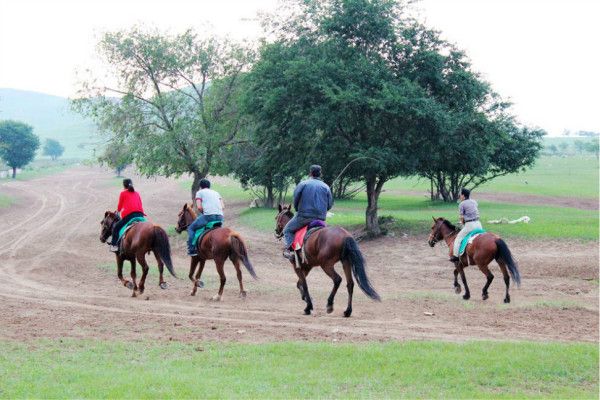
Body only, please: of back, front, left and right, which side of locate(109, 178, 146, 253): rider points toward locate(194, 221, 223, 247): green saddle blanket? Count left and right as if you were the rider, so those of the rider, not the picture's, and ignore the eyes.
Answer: back

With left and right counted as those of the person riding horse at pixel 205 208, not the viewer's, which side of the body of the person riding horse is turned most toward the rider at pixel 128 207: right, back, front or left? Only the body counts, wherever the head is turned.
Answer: front

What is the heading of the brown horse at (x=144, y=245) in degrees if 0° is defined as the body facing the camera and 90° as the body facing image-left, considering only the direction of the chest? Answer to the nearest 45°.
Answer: approximately 135°

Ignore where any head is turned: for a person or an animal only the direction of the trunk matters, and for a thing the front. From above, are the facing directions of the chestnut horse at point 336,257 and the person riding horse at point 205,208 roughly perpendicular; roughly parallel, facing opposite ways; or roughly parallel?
roughly parallel

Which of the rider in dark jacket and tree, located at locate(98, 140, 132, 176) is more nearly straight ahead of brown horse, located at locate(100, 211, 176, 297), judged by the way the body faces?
the tree

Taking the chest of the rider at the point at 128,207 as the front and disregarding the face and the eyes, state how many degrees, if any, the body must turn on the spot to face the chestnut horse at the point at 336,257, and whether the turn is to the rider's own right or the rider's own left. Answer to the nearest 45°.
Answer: approximately 180°

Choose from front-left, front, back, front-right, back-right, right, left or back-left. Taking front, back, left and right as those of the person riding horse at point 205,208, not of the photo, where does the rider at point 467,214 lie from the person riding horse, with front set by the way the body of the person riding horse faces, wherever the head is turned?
back-right

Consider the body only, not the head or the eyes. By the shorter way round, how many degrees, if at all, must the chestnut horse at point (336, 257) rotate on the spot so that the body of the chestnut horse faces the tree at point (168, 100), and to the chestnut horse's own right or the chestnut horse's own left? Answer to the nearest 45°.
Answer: approximately 45° to the chestnut horse's own right

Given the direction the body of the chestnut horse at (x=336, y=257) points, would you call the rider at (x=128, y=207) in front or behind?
in front

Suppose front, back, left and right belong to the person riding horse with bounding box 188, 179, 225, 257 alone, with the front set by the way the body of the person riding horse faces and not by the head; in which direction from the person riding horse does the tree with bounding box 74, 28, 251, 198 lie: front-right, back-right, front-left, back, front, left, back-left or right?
front-right

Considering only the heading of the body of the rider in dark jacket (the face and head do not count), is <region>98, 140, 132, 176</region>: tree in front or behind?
in front

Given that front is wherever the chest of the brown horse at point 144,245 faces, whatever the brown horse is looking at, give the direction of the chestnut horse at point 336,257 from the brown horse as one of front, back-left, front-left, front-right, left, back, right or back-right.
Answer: back

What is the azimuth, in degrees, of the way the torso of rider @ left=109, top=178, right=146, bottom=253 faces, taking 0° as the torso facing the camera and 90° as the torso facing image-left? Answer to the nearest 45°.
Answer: approximately 135°

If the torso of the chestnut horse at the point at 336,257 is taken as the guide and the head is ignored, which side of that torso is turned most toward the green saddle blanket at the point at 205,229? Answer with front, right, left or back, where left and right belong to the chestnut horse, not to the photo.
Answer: front

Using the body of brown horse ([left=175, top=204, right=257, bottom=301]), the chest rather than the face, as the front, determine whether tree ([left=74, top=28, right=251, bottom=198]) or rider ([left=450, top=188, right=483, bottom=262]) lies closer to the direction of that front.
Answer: the tree

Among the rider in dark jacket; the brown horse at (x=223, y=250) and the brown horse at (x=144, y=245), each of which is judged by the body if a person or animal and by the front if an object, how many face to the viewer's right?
0

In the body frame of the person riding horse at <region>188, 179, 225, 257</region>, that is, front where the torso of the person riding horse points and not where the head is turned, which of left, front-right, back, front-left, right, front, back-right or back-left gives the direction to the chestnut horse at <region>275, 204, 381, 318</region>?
back
